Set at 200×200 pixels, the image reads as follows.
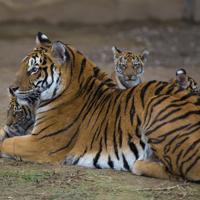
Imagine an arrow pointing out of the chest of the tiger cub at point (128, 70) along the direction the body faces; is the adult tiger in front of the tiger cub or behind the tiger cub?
in front

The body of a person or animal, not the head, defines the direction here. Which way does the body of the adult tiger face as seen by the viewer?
to the viewer's left

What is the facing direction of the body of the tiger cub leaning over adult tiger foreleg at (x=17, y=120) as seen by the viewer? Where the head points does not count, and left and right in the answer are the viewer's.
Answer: facing the viewer and to the left of the viewer

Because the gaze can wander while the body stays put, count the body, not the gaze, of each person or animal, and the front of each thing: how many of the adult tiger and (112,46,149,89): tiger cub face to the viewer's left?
1

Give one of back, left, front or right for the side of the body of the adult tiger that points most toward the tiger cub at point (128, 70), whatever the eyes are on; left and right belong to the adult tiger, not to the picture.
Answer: right

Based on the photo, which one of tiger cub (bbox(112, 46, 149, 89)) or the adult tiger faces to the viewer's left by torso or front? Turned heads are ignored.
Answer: the adult tiger

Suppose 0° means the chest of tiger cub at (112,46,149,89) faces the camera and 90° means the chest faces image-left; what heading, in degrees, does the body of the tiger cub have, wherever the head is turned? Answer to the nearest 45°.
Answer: approximately 0°

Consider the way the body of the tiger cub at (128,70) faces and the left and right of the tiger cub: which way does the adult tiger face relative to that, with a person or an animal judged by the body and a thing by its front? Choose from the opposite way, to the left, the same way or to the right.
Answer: to the right
